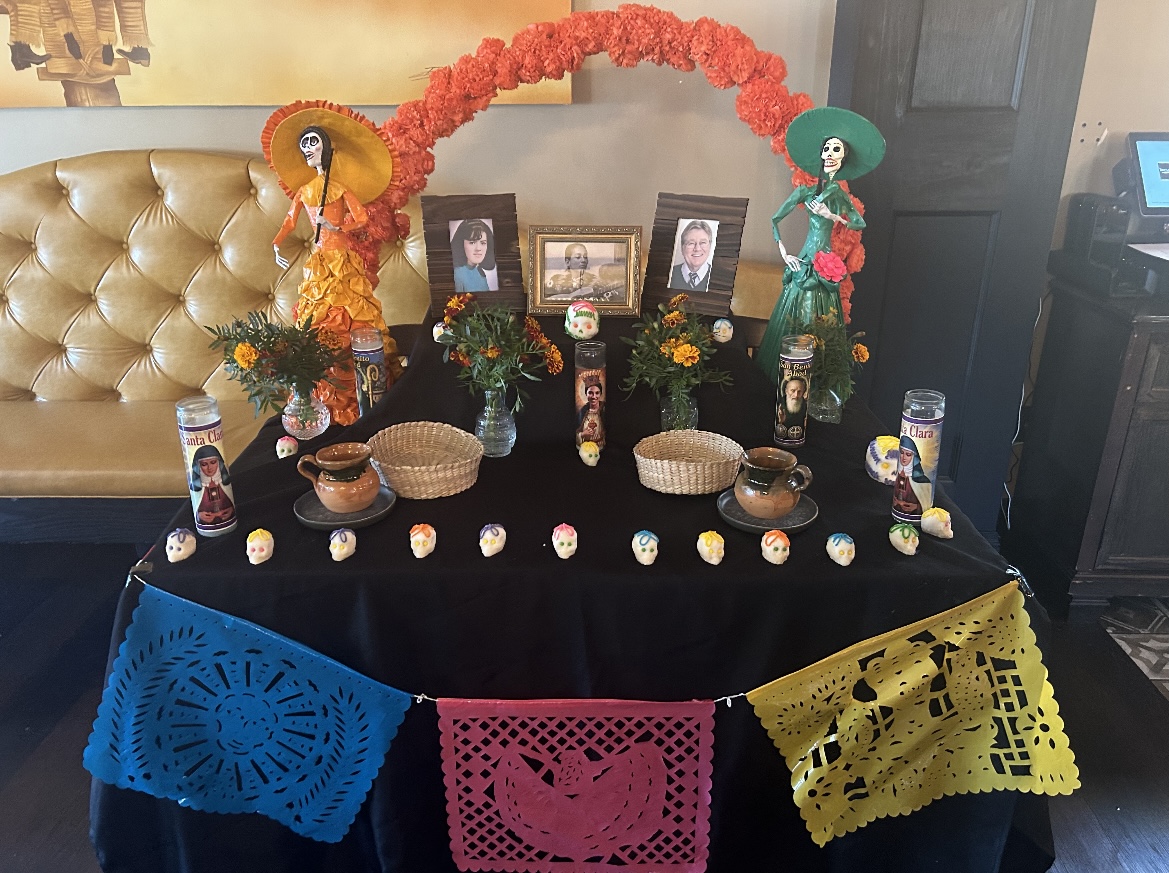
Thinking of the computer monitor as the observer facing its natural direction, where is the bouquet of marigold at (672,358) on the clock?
The bouquet of marigold is roughly at 1 o'clock from the computer monitor.

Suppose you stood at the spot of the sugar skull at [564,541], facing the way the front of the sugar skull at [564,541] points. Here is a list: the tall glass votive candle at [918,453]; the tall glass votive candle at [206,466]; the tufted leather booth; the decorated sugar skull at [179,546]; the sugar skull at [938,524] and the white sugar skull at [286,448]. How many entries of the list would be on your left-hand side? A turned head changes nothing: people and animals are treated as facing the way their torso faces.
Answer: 2

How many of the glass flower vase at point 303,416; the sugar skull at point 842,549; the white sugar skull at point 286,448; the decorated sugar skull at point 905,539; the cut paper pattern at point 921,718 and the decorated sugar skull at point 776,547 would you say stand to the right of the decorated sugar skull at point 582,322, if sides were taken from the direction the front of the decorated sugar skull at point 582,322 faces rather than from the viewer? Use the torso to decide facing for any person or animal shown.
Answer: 2

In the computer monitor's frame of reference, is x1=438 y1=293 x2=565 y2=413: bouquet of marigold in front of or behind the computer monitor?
in front

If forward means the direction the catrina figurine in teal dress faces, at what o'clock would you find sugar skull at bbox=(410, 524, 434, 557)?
The sugar skull is roughly at 1 o'clock from the catrina figurine in teal dress.

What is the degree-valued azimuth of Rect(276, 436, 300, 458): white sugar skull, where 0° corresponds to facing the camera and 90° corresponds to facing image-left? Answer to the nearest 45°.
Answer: approximately 0°

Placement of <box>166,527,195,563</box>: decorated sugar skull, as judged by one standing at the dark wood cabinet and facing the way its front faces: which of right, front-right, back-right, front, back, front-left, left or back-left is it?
right

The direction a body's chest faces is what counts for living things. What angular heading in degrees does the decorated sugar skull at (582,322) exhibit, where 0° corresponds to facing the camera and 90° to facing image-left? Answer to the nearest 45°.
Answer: approximately 0°

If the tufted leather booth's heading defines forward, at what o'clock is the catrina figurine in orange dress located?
The catrina figurine in orange dress is roughly at 11 o'clock from the tufted leather booth.

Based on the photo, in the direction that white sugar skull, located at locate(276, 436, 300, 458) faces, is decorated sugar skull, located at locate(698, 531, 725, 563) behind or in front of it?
in front
